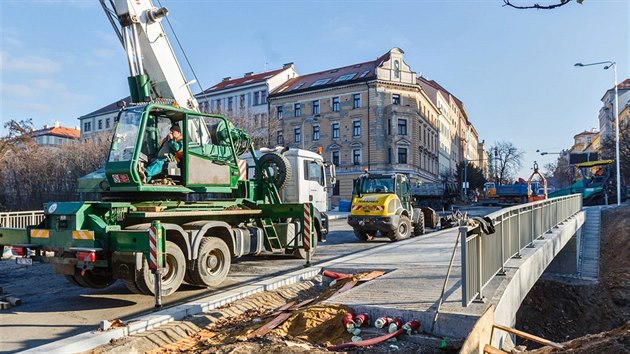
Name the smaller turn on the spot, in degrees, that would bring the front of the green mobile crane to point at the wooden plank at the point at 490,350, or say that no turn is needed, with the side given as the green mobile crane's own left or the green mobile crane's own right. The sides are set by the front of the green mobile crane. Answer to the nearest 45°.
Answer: approximately 90° to the green mobile crane's own right

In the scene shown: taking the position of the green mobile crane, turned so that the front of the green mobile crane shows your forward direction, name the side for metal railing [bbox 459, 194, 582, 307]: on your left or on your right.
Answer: on your right

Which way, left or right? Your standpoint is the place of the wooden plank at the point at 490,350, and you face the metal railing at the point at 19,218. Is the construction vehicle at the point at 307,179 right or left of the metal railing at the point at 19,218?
right

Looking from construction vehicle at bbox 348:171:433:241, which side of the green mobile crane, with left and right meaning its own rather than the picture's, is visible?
front

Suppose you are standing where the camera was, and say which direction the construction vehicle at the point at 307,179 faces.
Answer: facing away from the viewer and to the right of the viewer

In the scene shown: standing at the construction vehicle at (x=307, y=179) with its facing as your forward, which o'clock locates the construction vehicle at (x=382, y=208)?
the construction vehicle at (x=382, y=208) is roughly at 1 o'clock from the construction vehicle at (x=307, y=179).

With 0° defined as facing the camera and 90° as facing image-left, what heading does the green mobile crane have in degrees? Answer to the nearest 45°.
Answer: approximately 225°
